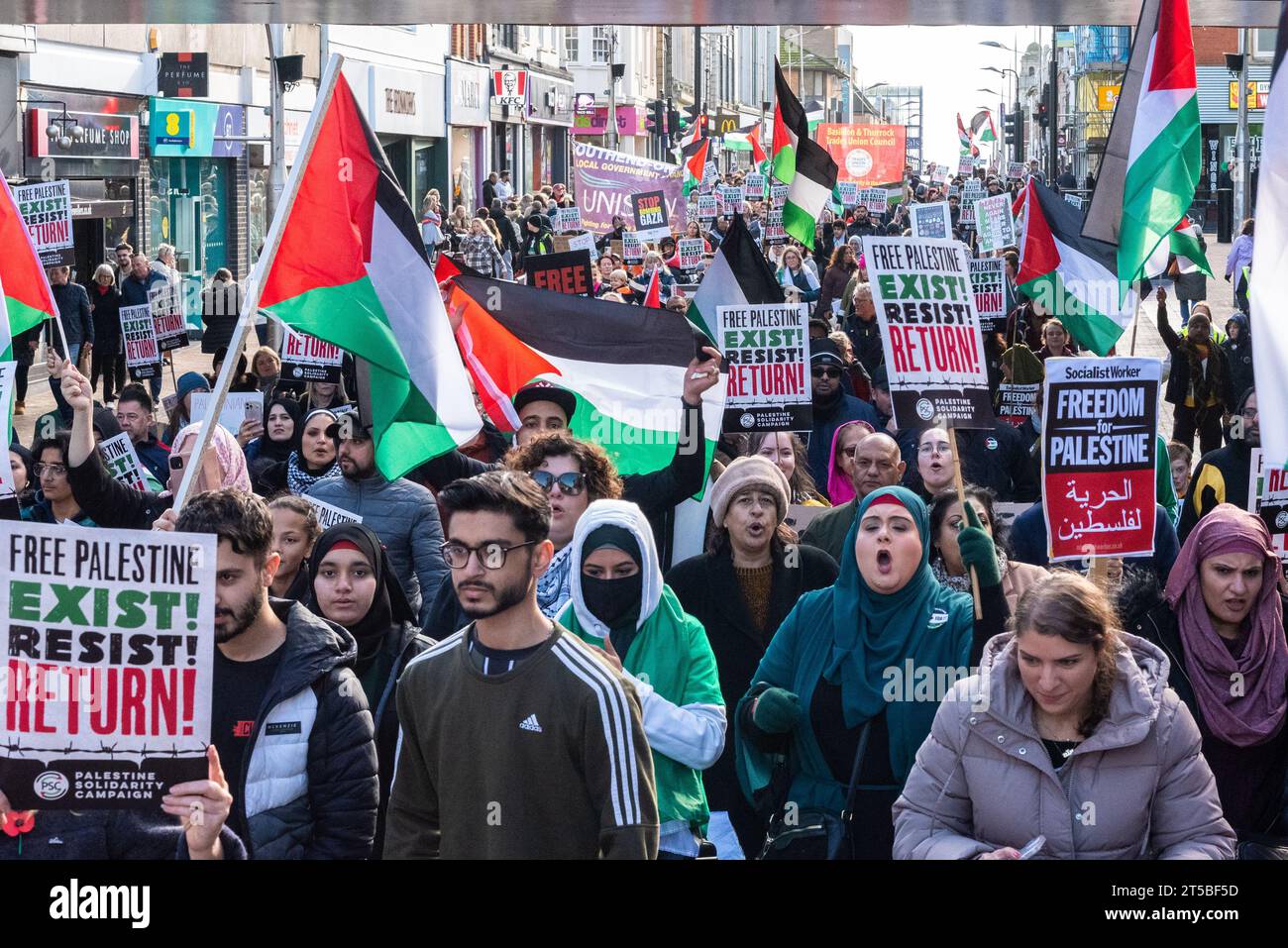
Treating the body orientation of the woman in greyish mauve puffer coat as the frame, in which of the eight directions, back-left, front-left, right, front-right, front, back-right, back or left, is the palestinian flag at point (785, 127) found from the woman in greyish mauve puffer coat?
back

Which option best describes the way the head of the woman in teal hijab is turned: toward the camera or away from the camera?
toward the camera

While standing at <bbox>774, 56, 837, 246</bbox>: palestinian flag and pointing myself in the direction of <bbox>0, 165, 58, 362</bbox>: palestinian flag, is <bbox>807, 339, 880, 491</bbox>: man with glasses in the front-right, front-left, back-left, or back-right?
front-left

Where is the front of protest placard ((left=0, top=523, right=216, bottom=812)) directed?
toward the camera

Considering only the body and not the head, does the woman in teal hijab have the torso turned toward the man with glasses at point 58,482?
no

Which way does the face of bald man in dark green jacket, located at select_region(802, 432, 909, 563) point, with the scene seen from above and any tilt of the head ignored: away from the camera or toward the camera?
toward the camera

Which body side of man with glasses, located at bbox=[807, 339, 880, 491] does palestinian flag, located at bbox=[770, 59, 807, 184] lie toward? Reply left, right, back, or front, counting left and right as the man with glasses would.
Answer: back

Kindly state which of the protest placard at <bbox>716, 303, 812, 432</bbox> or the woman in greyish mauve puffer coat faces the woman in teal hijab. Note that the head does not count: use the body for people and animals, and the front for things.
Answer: the protest placard

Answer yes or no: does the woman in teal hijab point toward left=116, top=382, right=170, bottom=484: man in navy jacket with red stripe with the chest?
no

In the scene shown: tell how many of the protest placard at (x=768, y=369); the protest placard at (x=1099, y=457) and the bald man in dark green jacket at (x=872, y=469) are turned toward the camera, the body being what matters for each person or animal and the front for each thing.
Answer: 3

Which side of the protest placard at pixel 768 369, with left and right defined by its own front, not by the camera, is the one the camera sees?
front

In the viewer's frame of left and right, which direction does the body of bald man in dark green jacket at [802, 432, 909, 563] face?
facing the viewer

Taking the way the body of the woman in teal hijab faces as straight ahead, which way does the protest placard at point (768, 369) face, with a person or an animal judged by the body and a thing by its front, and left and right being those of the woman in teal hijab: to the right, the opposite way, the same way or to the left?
the same way

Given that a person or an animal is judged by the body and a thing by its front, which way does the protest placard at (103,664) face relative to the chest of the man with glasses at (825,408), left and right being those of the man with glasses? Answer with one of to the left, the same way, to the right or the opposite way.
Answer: the same way

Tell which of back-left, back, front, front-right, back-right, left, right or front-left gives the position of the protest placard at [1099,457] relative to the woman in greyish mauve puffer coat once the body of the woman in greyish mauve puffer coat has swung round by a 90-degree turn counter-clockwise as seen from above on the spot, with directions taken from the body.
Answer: left

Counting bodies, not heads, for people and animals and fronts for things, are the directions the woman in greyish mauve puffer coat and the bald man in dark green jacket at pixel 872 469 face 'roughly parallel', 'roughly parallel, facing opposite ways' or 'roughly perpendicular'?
roughly parallel

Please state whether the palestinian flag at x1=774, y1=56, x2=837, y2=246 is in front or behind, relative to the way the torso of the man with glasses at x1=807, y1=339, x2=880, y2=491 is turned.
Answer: behind

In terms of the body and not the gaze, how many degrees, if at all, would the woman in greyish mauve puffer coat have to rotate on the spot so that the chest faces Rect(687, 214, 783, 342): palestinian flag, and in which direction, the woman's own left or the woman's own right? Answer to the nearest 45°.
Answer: approximately 180°

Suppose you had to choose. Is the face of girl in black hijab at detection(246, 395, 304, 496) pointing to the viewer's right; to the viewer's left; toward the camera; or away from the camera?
toward the camera

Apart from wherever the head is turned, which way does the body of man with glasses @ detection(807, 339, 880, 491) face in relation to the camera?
toward the camera

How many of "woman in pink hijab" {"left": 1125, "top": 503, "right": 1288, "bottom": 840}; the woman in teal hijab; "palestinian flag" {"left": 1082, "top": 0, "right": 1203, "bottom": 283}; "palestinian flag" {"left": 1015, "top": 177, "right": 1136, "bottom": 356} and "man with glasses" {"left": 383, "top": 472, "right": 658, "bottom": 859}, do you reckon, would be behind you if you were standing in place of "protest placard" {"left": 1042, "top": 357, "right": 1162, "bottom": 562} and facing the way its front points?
2

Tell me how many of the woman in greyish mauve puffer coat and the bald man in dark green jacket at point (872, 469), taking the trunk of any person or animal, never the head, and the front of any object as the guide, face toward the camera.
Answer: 2
